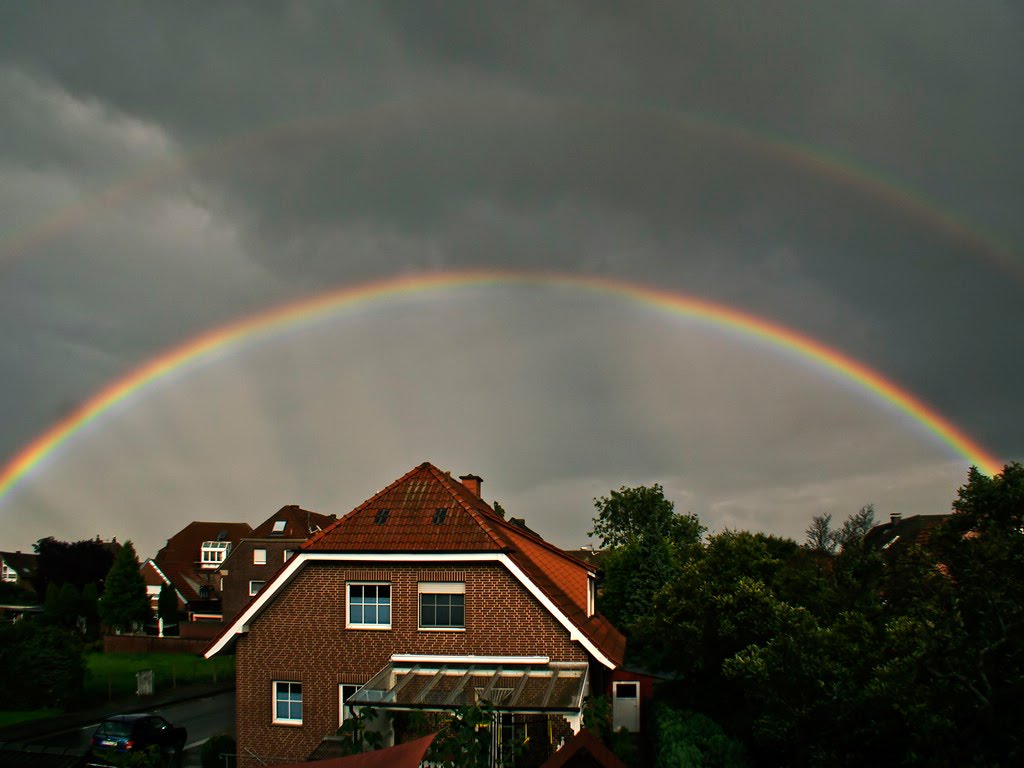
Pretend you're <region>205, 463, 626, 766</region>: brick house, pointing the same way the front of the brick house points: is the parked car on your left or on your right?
on your right

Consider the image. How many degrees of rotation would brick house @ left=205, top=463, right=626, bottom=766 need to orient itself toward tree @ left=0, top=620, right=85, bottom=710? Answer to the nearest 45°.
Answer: approximately 135° to its right

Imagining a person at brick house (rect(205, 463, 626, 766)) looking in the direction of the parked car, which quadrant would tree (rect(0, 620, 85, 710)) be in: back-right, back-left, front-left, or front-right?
front-right

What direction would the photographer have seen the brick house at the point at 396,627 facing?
facing the viewer
